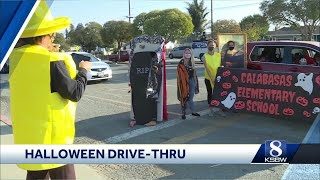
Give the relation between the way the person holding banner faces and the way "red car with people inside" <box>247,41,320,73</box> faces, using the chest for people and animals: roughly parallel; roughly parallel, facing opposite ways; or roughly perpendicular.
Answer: roughly perpendicular

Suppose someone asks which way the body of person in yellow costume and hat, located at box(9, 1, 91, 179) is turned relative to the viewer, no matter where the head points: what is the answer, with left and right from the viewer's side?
facing away from the viewer and to the right of the viewer

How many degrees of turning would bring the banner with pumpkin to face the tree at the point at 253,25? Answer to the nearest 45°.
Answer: approximately 180°

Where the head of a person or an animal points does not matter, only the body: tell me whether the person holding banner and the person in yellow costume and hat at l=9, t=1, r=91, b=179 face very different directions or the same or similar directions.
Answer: very different directions

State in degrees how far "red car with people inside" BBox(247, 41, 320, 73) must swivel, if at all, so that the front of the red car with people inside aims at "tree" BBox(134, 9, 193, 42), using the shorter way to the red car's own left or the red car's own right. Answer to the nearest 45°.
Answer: approximately 90° to the red car's own right
